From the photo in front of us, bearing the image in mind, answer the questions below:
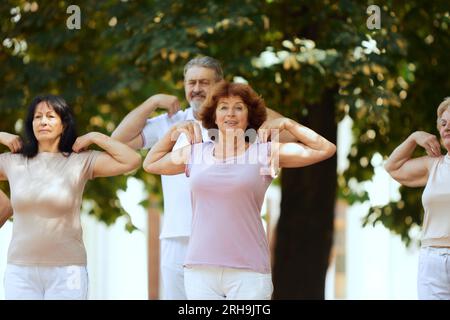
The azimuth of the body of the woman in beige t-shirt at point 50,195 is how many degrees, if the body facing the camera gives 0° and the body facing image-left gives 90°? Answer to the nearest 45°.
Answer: approximately 0°

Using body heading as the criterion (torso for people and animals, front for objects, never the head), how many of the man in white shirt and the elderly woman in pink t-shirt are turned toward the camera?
2

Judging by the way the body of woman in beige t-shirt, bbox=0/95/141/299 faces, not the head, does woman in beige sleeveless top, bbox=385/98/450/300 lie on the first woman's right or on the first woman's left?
on the first woman's left

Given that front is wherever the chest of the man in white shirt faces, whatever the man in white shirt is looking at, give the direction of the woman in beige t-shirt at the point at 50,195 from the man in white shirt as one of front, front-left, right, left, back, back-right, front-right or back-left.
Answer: front-right

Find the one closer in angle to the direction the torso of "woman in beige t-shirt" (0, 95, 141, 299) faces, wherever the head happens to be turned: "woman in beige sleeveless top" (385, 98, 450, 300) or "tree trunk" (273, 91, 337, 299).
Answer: the woman in beige sleeveless top

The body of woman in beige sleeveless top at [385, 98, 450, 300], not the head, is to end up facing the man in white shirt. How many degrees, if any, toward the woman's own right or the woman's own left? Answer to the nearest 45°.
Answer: approximately 90° to the woman's own right
